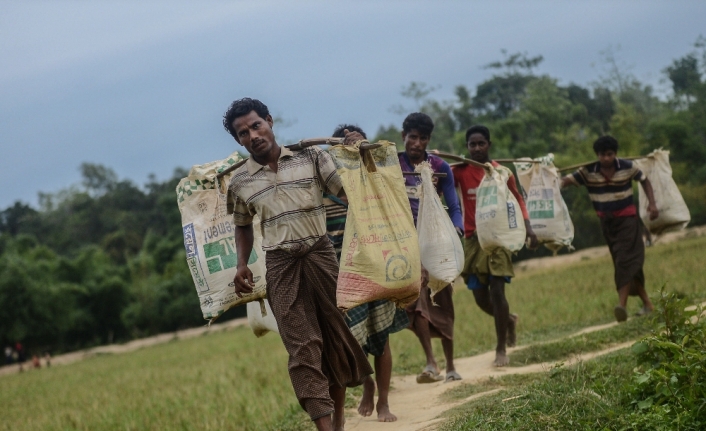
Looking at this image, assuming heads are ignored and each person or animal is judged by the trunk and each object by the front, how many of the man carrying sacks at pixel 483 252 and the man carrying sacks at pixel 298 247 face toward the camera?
2

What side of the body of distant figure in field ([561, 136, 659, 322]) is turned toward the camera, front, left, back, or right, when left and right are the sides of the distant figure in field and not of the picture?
front

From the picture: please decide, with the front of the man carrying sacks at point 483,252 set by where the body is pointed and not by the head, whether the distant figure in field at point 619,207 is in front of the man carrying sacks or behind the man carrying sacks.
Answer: behind

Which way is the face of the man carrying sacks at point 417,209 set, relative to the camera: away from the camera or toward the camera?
toward the camera

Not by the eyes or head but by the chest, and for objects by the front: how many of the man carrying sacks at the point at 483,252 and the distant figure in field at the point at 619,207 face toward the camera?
2

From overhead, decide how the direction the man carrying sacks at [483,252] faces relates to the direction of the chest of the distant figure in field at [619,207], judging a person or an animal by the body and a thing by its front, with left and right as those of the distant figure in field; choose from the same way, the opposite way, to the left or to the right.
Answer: the same way

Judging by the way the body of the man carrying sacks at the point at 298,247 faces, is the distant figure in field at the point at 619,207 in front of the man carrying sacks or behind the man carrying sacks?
behind

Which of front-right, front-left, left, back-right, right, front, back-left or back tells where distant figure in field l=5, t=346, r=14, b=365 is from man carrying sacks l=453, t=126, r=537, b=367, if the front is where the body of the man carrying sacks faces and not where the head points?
back-right

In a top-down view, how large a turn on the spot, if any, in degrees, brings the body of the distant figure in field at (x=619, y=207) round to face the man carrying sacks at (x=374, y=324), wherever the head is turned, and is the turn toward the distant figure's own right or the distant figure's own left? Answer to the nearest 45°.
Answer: approximately 45° to the distant figure's own right

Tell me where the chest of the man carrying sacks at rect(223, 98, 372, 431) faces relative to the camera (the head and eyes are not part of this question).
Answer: toward the camera

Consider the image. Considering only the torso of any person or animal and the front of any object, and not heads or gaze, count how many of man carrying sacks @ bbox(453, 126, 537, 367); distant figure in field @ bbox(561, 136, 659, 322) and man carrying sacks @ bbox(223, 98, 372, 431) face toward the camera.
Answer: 3

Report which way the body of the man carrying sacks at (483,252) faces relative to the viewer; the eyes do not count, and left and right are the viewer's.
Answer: facing the viewer

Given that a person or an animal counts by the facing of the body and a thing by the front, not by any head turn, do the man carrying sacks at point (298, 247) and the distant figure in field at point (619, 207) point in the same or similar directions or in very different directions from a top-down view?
same or similar directions

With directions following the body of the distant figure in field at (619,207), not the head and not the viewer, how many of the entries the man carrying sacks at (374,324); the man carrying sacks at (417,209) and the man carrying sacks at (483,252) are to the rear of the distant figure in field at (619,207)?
0

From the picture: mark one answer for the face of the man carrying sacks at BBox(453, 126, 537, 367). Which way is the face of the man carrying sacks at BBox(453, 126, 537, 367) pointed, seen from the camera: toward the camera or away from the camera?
toward the camera

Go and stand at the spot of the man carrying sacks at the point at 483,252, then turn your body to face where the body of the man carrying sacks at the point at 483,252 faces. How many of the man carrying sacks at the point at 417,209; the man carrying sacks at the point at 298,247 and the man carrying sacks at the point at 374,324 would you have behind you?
0

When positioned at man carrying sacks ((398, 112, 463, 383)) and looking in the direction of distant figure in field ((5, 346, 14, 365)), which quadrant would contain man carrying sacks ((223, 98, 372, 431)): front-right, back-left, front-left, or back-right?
back-left

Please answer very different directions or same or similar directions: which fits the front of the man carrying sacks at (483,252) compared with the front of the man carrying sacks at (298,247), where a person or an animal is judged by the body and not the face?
same or similar directions

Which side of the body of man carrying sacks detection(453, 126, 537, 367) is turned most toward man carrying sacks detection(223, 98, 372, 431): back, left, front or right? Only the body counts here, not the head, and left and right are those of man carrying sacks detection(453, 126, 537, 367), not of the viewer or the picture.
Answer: front
